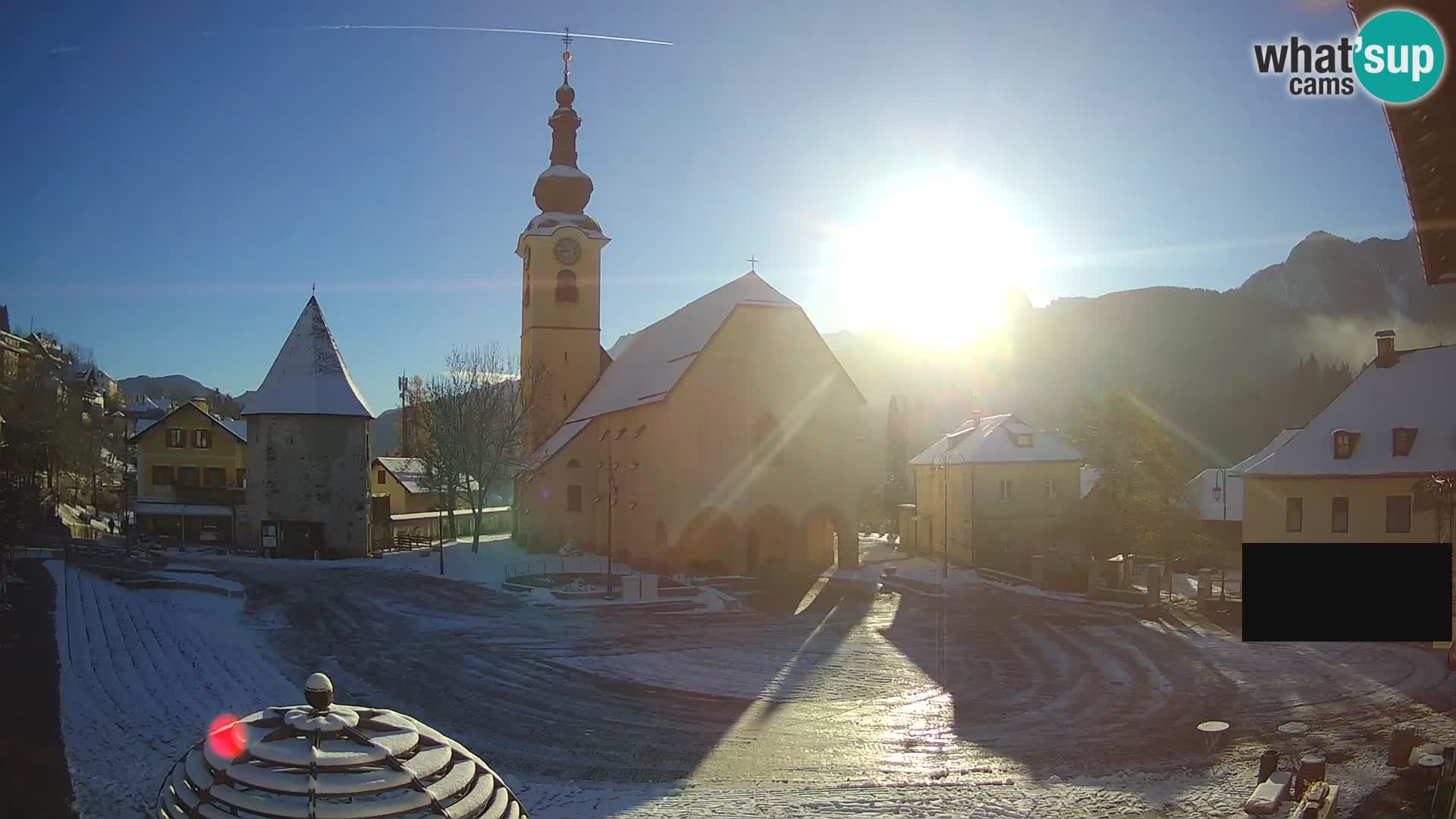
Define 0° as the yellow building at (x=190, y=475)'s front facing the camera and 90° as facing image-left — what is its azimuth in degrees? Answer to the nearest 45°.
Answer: approximately 0°

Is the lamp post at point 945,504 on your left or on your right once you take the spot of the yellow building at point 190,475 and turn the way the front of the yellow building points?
on your left

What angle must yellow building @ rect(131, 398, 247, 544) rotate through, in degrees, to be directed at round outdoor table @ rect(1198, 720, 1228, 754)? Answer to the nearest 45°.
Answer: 0° — it already faces it

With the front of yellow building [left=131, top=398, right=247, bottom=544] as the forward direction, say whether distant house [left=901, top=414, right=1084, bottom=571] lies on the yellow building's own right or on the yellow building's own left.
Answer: on the yellow building's own left

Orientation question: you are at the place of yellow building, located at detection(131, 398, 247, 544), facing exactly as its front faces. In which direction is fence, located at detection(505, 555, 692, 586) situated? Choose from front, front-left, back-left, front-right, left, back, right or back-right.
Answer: front-left
